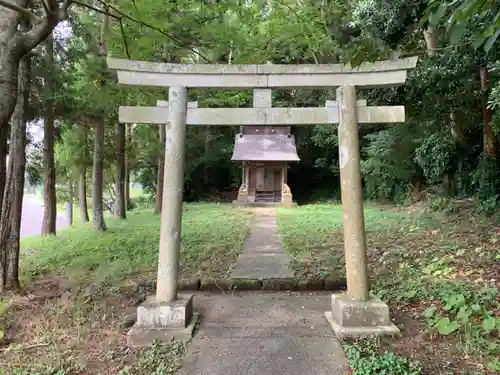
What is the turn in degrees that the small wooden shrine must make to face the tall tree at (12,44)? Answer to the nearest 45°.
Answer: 0° — it already faces it

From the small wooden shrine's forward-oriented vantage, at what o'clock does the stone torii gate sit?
The stone torii gate is roughly at 12 o'clock from the small wooden shrine.

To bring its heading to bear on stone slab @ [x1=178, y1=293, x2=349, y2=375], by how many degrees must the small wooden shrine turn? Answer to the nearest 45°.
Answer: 0° — it already faces it

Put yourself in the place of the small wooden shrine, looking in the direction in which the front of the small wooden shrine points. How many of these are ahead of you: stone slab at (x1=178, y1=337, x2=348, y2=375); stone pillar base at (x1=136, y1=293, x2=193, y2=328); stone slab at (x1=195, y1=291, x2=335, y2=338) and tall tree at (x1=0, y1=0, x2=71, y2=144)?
4

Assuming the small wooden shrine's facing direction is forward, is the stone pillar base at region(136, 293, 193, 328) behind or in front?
in front

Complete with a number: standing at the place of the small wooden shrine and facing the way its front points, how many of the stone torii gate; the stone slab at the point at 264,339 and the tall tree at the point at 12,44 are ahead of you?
3

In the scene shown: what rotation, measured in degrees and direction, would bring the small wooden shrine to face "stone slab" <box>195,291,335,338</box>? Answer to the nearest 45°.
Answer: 0° — it already faces it

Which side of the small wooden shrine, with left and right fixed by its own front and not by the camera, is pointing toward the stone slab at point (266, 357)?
front

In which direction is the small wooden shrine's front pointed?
toward the camera
